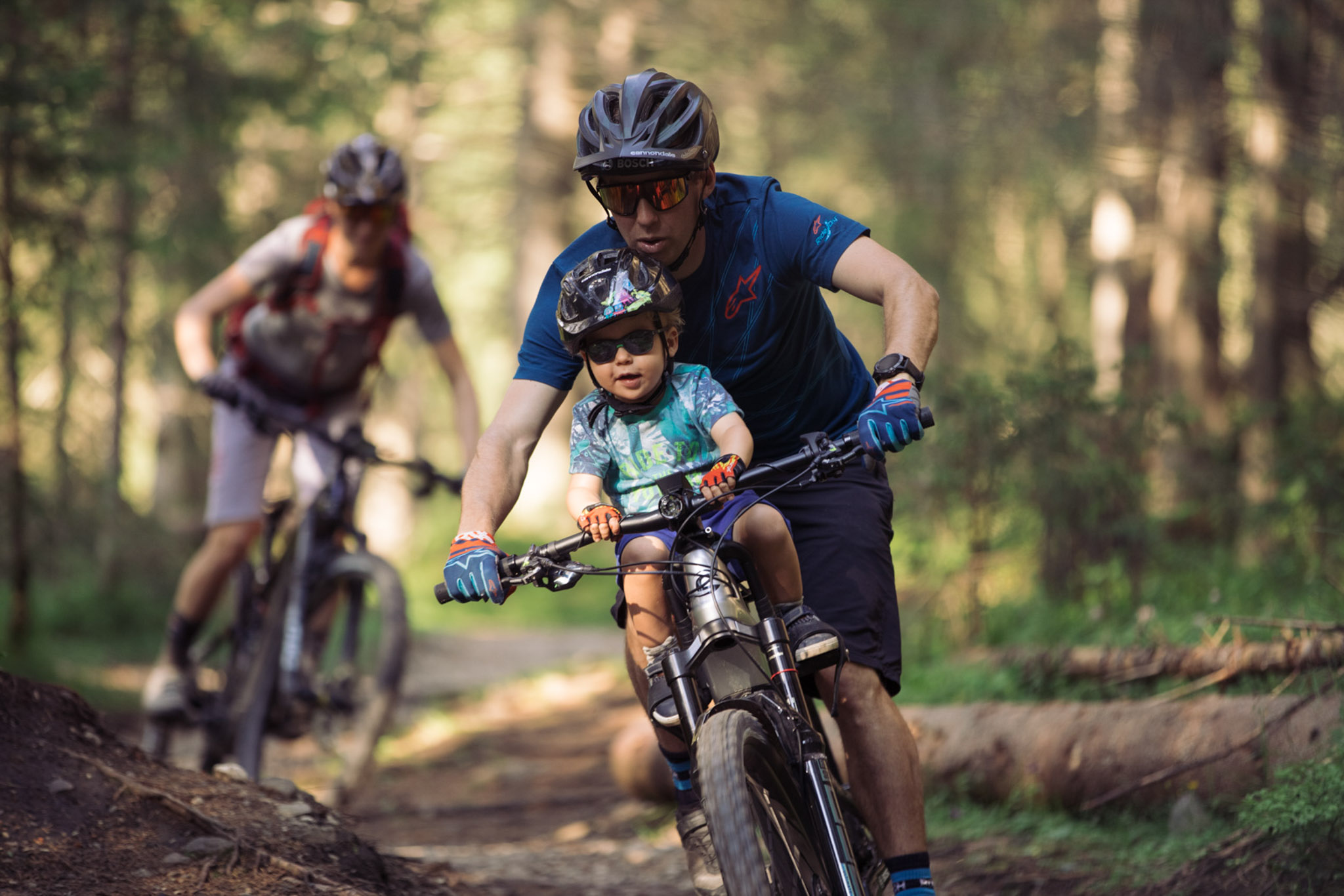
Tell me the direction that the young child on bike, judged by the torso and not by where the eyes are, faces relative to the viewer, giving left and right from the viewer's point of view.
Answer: facing the viewer

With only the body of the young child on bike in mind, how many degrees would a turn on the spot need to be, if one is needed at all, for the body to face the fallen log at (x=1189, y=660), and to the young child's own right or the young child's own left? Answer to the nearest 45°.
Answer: approximately 135° to the young child's own left

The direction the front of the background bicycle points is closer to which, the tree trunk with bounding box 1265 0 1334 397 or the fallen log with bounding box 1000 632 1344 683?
the fallen log

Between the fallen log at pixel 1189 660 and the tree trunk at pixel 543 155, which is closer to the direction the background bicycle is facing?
the fallen log

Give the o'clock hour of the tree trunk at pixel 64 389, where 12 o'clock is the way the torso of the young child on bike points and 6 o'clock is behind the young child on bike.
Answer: The tree trunk is roughly at 5 o'clock from the young child on bike.

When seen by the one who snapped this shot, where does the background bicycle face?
facing the viewer and to the right of the viewer

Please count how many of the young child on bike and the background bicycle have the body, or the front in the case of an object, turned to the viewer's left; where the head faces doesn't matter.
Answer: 0

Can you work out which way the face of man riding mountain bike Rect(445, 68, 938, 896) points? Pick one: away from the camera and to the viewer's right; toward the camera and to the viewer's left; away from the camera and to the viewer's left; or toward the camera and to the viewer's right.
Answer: toward the camera and to the viewer's left

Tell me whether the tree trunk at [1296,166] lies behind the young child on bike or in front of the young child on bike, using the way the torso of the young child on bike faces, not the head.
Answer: behind

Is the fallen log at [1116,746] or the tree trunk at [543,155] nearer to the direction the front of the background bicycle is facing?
the fallen log
